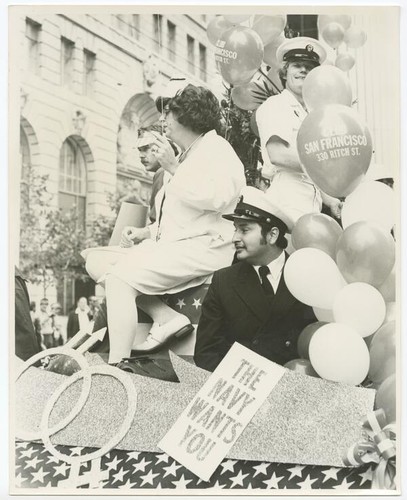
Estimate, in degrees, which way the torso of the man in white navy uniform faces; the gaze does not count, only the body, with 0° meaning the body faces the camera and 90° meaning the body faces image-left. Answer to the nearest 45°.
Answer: approximately 315°

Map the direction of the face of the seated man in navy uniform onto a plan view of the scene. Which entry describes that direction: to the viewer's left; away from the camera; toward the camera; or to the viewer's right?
to the viewer's left

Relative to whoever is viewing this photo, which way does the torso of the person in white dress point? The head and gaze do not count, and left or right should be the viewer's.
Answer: facing to the left of the viewer

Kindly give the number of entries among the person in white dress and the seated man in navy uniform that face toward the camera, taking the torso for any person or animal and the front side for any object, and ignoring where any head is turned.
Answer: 1

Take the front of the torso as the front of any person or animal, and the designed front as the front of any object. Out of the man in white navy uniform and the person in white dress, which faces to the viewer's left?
the person in white dress

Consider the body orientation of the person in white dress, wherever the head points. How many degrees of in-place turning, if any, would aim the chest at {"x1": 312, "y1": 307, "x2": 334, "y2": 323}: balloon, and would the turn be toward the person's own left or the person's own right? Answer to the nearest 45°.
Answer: approximately 180°

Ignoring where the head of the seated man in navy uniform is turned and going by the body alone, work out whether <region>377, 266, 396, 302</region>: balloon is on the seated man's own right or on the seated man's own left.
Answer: on the seated man's own left

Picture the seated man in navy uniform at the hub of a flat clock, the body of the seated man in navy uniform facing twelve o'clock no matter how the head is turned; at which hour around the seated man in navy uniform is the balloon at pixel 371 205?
The balloon is roughly at 9 o'clock from the seated man in navy uniform.

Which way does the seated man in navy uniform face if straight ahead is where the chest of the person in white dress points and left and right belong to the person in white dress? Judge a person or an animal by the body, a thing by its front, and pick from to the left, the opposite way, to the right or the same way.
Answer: to the left
